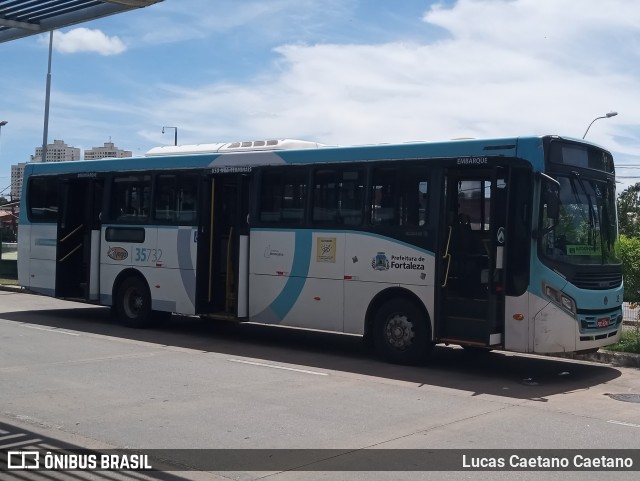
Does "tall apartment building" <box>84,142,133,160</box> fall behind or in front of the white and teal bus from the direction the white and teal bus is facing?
behind

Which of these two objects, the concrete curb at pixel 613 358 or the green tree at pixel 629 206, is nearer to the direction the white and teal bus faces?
the concrete curb

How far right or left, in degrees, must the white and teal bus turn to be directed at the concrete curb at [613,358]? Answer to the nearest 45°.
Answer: approximately 45° to its left

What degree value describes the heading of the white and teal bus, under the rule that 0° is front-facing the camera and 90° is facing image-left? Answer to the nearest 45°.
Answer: approximately 315°

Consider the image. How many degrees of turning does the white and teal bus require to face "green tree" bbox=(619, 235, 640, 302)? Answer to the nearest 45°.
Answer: approximately 45° to its left

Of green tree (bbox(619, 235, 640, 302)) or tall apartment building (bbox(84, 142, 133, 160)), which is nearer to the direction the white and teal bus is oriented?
the green tree

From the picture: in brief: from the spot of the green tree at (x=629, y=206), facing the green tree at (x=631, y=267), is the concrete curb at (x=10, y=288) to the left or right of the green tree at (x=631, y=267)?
right

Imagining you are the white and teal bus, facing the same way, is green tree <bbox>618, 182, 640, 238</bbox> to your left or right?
on your left

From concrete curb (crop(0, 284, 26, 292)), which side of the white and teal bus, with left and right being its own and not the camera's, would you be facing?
back
